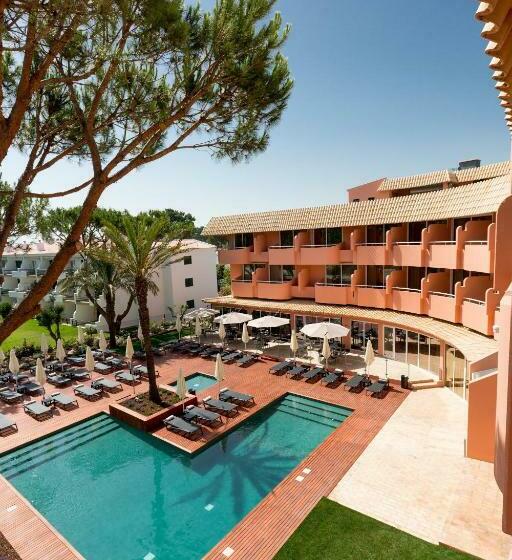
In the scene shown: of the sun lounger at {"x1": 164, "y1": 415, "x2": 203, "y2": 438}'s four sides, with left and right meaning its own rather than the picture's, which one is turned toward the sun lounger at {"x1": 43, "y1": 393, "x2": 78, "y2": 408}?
back

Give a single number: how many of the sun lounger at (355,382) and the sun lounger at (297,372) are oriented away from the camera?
0

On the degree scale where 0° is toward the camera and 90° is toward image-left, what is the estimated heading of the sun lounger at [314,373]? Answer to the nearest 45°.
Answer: approximately 45°

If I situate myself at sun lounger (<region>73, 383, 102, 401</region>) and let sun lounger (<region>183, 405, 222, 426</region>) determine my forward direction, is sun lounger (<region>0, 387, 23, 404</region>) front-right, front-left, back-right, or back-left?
back-right

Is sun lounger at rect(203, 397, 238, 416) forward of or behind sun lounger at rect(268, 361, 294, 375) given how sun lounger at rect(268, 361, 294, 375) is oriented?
forward

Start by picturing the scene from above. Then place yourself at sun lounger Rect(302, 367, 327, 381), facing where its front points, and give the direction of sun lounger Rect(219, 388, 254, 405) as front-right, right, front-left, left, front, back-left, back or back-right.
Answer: front

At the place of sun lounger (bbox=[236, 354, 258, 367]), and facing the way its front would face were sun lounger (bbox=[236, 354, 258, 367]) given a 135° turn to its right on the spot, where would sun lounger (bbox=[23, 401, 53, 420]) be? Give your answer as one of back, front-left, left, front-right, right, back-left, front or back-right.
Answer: back-left

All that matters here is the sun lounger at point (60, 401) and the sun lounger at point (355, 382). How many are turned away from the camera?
0

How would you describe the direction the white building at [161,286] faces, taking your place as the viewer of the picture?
facing the viewer and to the left of the viewer

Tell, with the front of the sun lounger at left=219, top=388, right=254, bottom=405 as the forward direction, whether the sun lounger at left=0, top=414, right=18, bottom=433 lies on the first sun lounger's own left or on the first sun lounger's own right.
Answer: on the first sun lounger's own right

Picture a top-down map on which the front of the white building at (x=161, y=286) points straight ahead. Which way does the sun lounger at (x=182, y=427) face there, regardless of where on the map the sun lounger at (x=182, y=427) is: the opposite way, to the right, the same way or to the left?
to the left

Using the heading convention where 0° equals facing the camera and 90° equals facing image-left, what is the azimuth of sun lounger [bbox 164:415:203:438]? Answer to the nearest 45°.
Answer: approximately 315°

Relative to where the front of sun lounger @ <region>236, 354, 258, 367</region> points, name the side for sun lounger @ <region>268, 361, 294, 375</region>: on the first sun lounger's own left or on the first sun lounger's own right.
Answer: on the first sun lounger's own left

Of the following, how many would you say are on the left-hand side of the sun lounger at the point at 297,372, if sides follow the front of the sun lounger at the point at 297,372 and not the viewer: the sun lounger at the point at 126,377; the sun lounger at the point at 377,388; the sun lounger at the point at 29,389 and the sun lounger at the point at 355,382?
2

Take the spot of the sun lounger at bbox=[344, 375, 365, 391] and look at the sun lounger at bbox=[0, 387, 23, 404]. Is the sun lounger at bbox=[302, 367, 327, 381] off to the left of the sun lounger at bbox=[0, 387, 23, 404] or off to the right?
right

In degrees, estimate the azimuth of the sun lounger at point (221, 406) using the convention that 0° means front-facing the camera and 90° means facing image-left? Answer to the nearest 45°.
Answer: approximately 315°
